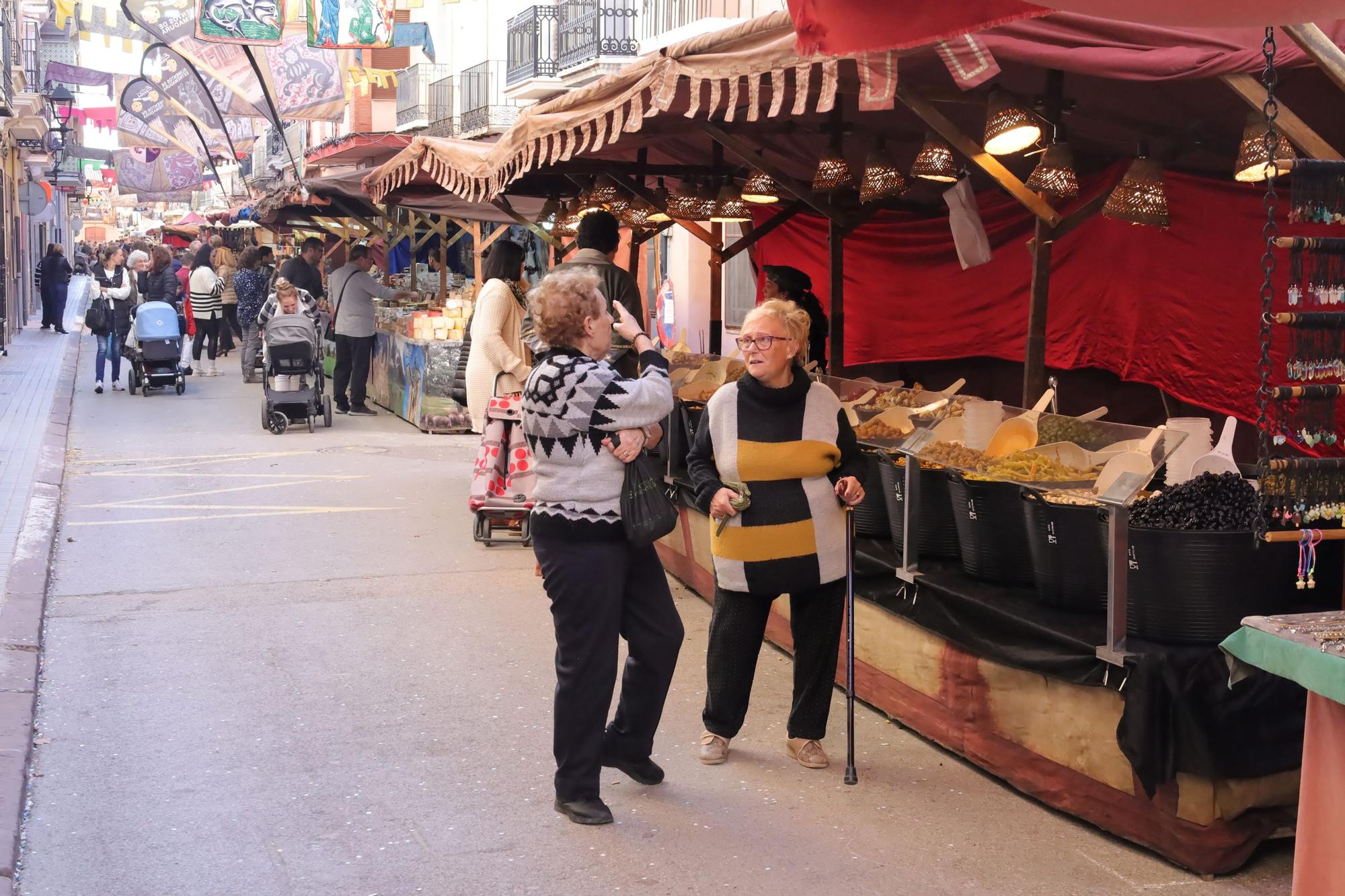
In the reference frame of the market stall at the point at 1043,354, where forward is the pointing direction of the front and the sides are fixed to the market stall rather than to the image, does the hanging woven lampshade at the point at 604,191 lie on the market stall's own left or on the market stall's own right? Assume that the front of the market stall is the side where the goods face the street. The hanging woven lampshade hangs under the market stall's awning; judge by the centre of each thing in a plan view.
on the market stall's own right

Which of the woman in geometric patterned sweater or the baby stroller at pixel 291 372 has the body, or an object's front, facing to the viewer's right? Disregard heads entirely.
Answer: the woman in geometric patterned sweater

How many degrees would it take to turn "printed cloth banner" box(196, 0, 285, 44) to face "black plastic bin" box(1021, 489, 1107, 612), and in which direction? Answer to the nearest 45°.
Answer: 0° — it already faces it

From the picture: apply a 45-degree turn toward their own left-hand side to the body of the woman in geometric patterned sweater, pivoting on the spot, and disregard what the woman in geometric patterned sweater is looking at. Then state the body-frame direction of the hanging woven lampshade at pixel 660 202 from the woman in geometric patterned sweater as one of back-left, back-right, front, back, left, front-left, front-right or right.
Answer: front-left

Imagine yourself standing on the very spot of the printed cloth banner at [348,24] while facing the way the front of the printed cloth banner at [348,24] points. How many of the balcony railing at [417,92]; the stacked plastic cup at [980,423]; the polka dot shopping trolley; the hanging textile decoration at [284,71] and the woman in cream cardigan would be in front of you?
3

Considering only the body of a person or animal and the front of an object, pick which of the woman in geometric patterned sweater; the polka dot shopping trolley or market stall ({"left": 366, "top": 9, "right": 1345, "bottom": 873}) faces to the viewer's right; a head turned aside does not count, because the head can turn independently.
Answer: the woman in geometric patterned sweater

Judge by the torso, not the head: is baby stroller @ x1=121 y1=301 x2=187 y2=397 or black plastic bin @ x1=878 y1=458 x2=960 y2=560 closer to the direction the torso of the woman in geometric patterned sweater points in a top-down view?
the black plastic bin

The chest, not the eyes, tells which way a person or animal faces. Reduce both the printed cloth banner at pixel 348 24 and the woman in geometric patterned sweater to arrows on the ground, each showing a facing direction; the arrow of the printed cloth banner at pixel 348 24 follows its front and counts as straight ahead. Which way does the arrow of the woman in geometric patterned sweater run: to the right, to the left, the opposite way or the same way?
to the left
